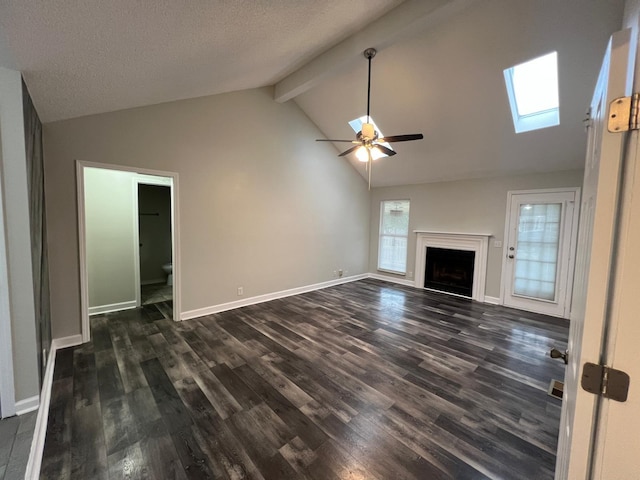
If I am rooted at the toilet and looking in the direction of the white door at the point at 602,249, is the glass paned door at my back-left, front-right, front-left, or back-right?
front-left

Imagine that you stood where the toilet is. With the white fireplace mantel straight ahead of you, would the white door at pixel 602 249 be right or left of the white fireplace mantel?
right

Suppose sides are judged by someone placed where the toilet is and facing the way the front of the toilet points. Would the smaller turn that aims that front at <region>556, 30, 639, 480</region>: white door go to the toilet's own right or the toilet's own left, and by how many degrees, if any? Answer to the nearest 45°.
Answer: approximately 90° to the toilet's own left

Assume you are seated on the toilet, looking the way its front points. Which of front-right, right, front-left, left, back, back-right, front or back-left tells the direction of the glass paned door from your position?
back-left

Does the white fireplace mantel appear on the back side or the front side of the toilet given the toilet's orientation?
on the back side

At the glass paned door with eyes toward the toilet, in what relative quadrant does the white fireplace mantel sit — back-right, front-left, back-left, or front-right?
front-right

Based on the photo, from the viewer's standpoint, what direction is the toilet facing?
to the viewer's left
